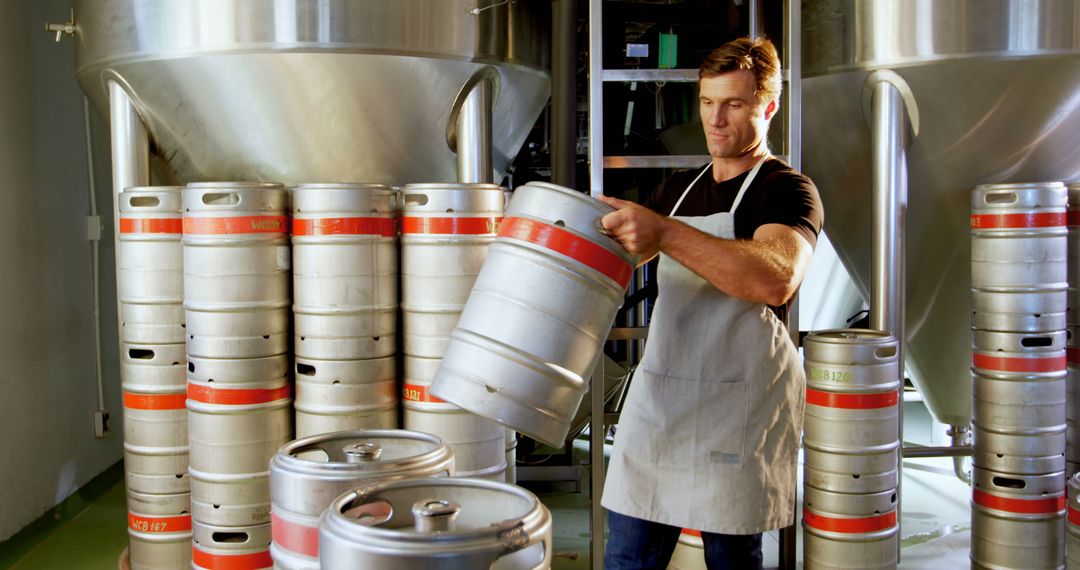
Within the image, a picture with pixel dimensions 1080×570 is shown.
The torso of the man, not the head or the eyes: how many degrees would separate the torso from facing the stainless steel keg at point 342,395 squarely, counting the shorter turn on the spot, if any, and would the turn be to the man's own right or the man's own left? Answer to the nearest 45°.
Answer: approximately 90° to the man's own right

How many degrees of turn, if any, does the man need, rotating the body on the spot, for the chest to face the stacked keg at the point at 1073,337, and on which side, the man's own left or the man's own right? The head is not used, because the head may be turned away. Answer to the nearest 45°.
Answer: approximately 180°

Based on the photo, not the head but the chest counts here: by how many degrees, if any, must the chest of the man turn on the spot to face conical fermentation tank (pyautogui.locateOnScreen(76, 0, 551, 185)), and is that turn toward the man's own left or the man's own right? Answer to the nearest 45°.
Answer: approximately 90° to the man's own right

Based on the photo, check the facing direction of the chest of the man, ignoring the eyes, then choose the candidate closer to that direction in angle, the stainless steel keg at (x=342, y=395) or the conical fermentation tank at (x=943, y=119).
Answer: the stainless steel keg

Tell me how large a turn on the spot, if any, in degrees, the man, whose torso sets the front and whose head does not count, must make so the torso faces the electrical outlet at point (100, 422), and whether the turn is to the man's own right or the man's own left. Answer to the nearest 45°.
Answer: approximately 90° to the man's own right

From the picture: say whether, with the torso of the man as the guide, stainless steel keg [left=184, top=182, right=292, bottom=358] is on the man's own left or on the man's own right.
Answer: on the man's own right

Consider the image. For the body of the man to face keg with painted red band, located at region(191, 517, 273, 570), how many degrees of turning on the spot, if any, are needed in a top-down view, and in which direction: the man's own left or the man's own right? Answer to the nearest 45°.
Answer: approximately 90° to the man's own right

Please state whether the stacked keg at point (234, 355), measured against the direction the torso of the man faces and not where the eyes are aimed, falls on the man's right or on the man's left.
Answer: on the man's right

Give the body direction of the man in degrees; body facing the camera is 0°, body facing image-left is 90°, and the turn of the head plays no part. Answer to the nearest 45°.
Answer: approximately 45°

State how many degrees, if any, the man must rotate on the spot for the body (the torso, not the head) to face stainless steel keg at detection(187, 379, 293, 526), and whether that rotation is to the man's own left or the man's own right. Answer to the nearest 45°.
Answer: approximately 90° to the man's own right
